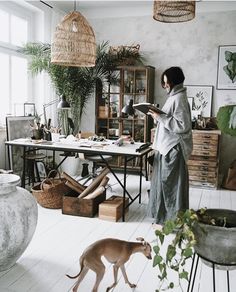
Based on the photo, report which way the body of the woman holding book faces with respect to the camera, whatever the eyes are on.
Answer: to the viewer's left

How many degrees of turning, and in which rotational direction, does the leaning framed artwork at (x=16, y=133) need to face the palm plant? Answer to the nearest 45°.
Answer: approximately 90° to its left

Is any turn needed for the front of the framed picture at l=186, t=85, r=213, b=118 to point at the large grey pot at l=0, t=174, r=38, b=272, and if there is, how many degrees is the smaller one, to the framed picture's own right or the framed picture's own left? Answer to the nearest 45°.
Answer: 0° — it already faces it

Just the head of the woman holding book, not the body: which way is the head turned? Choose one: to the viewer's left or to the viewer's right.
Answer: to the viewer's left

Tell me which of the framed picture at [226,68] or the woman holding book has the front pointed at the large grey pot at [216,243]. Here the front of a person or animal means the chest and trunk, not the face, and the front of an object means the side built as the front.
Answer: the framed picture

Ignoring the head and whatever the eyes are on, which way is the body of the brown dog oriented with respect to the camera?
to the viewer's right

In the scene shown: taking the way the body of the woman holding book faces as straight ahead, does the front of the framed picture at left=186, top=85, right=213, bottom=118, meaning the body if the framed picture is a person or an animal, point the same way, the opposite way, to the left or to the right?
to the left

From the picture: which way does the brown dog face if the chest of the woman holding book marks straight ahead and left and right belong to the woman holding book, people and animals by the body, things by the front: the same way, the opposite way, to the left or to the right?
the opposite way

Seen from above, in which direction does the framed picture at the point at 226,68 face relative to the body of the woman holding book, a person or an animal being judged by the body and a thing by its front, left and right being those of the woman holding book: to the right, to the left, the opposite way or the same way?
to the left
